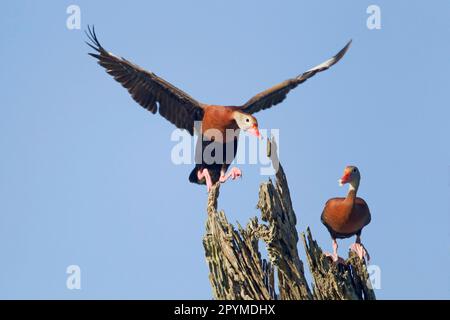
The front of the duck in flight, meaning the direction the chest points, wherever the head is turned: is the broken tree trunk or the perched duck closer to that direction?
the perched duck

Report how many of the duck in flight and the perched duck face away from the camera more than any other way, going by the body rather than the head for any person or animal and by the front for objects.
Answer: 0

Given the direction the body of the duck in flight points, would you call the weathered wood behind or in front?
in front

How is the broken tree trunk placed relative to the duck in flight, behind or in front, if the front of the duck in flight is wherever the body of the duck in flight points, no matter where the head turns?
in front

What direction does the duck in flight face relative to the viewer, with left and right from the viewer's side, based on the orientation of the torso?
facing the viewer and to the right of the viewer
